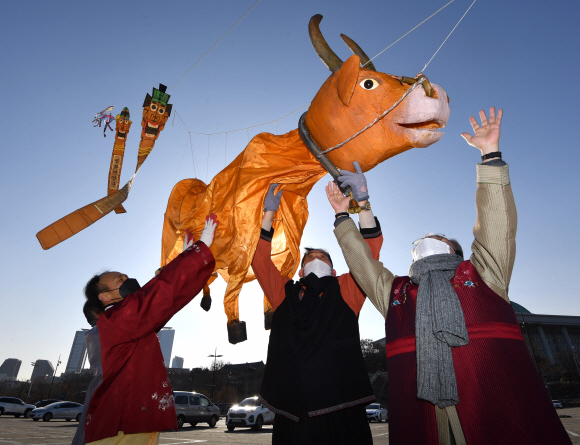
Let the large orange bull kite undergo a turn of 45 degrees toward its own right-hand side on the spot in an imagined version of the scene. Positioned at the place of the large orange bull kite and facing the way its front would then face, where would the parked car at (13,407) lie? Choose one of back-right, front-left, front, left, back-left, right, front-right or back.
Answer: back

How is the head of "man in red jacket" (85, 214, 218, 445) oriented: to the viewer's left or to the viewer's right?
to the viewer's right

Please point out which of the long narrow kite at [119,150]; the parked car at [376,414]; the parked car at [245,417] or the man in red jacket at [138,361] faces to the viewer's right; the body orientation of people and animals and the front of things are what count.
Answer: the man in red jacket

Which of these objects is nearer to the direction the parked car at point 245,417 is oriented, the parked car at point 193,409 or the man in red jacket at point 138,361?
the man in red jacket

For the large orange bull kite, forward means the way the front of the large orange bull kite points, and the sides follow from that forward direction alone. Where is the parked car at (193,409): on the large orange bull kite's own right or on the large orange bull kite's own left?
on the large orange bull kite's own left

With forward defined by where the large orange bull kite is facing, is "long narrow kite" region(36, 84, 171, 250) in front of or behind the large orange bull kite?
behind

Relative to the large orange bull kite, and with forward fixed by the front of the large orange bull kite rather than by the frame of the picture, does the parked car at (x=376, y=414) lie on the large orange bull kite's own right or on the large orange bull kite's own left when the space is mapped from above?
on the large orange bull kite's own left

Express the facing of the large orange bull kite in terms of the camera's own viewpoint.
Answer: facing to the right of the viewer

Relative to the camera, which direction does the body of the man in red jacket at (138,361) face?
to the viewer's right
